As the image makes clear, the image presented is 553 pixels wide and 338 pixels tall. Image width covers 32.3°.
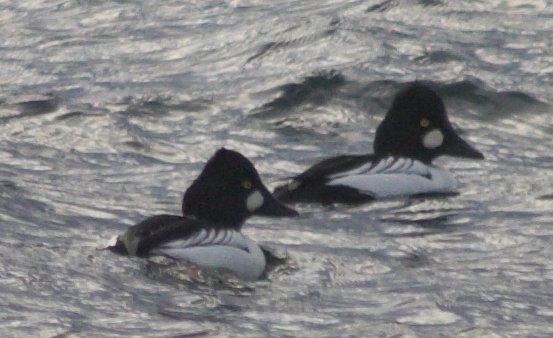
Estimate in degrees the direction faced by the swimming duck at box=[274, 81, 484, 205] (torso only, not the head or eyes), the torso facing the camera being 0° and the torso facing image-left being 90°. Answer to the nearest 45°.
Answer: approximately 270°

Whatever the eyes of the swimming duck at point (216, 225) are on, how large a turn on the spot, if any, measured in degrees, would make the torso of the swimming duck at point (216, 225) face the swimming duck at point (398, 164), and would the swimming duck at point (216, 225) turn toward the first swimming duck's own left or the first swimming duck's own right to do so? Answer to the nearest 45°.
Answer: approximately 45° to the first swimming duck's own left

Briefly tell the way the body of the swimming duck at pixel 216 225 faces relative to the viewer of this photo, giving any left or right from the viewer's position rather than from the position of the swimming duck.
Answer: facing to the right of the viewer

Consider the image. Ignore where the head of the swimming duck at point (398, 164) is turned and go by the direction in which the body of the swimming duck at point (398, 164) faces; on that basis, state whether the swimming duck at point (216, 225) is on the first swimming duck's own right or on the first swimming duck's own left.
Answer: on the first swimming duck's own right

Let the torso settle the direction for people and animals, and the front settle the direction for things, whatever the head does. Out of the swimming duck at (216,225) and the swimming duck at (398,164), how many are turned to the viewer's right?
2
